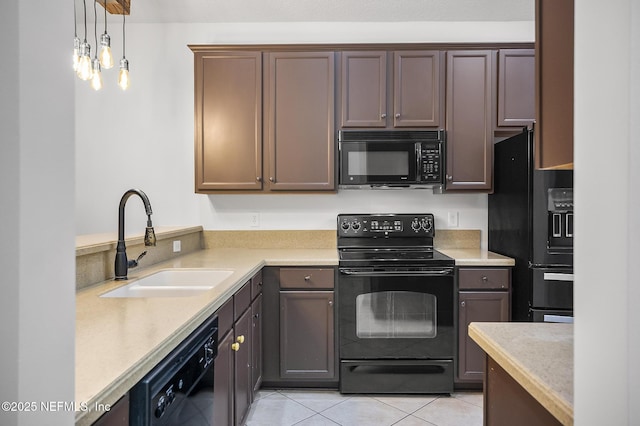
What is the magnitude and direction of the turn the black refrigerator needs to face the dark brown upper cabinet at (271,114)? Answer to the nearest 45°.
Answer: approximately 90° to its right

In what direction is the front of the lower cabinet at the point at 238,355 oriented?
to the viewer's right

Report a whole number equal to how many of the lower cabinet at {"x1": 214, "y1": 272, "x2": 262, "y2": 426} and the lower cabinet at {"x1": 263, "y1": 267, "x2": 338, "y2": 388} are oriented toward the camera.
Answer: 1

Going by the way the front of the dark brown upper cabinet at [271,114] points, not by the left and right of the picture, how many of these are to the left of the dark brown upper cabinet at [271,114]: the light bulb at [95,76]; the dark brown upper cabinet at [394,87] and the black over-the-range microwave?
2

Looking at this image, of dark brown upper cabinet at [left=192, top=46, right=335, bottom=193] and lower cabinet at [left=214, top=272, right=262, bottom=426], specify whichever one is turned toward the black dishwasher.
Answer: the dark brown upper cabinet

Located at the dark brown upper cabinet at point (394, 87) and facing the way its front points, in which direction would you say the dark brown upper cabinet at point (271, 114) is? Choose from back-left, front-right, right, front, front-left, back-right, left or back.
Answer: right

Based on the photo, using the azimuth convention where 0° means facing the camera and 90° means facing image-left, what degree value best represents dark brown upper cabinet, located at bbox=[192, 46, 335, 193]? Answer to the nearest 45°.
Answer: approximately 0°
